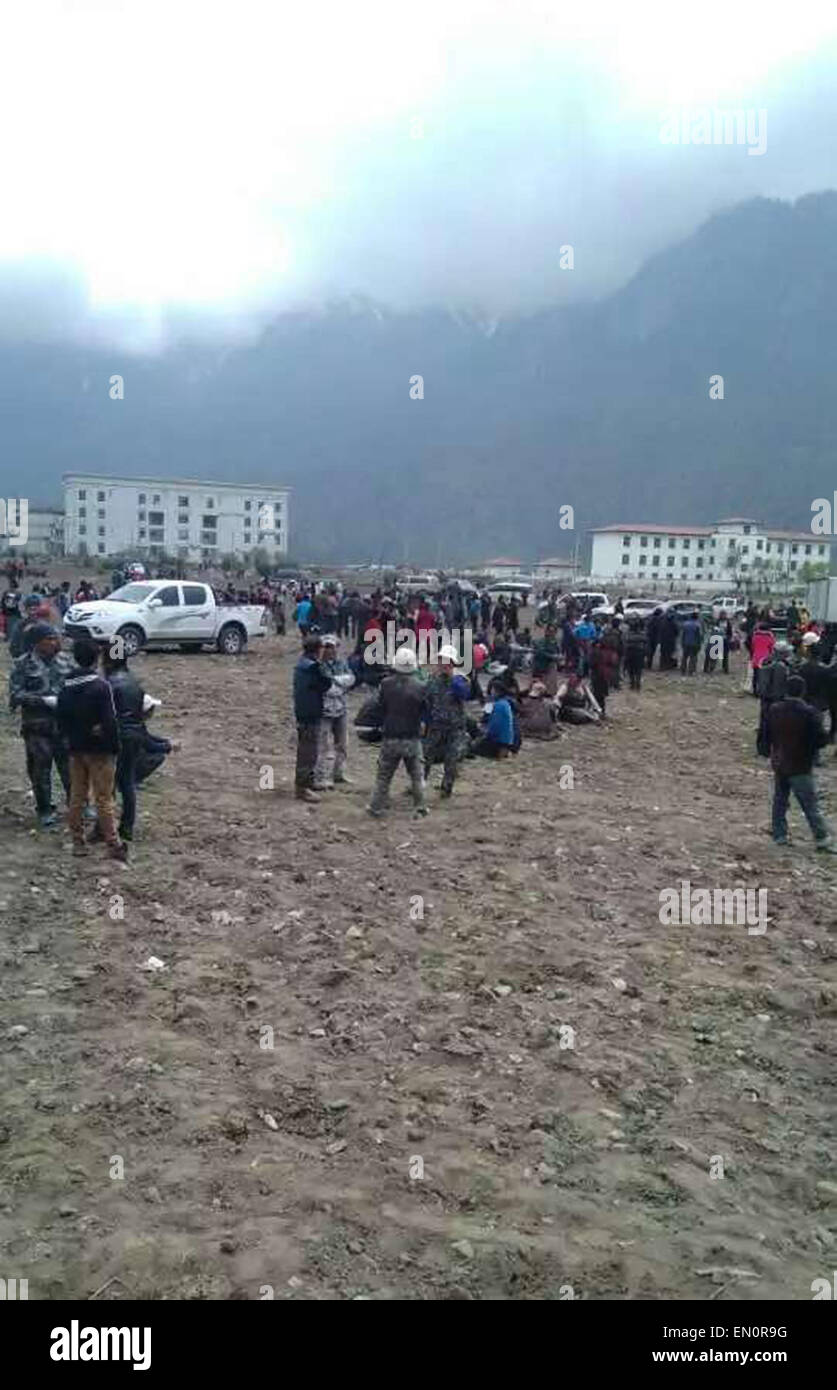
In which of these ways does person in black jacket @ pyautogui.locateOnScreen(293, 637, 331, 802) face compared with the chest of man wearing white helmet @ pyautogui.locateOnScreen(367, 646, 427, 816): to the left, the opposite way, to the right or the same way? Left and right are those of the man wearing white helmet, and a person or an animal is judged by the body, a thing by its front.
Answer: to the right

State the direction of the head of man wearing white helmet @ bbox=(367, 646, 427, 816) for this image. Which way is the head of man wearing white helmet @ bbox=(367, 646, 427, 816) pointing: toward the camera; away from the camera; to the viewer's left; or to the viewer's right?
away from the camera

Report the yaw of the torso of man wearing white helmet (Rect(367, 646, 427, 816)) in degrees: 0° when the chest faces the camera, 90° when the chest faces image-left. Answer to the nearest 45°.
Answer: approximately 180°

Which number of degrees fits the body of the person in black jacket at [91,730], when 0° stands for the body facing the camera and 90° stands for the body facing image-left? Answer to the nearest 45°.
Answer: approximately 180°

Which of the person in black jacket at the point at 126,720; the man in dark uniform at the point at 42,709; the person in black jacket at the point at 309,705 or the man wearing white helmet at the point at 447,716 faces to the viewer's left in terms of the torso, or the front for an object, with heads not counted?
the person in black jacket at the point at 126,720

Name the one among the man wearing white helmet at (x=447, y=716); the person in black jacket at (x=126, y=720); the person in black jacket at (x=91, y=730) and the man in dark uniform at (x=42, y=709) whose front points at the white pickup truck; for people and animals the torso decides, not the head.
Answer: the person in black jacket at (x=91, y=730)

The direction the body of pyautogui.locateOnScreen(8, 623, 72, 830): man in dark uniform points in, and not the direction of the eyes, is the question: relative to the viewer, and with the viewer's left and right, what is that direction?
facing the viewer and to the right of the viewer

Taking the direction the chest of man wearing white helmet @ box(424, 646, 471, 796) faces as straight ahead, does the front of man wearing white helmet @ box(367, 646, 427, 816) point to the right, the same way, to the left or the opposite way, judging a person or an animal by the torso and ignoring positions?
the opposite way

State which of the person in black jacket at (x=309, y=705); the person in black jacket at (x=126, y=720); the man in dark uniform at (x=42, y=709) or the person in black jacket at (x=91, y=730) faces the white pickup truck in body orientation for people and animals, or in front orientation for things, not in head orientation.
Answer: the person in black jacket at (x=91, y=730)

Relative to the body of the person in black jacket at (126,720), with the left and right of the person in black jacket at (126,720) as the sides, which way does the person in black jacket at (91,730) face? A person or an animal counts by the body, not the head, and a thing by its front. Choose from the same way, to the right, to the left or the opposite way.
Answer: to the right

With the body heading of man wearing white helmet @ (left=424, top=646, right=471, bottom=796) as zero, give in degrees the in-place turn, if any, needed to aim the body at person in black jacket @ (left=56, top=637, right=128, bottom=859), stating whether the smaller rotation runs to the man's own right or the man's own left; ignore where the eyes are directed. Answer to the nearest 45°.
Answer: approximately 45° to the man's own right

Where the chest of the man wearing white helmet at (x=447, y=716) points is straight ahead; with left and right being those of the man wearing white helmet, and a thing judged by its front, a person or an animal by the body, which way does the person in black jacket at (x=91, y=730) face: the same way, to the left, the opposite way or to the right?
the opposite way

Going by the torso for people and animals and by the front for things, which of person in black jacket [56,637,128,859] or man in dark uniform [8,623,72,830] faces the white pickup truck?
the person in black jacket

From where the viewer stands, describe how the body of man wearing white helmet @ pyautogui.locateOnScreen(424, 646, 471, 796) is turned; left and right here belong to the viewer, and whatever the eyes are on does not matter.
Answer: facing the viewer
